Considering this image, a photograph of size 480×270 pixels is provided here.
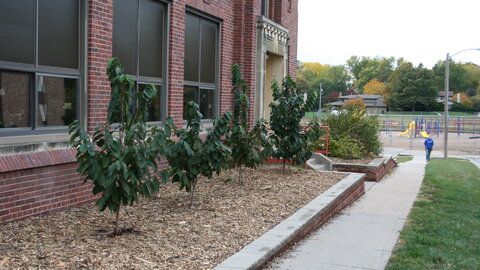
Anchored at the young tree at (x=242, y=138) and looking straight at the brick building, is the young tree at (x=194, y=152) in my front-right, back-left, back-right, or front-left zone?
front-left

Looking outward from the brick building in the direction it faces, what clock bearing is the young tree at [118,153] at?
The young tree is roughly at 1 o'clock from the brick building.

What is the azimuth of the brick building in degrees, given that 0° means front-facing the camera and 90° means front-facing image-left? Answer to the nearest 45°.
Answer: approximately 315°

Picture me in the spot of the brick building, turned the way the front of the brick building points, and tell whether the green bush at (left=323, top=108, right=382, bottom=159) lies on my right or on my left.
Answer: on my left

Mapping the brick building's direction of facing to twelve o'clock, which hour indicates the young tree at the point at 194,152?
The young tree is roughly at 11 o'clock from the brick building.

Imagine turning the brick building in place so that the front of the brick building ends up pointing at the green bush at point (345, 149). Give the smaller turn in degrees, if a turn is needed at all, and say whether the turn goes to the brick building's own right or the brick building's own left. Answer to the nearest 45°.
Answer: approximately 90° to the brick building's own left

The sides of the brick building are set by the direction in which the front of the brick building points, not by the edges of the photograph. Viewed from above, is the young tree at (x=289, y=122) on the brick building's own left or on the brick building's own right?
on the brick building's own left
